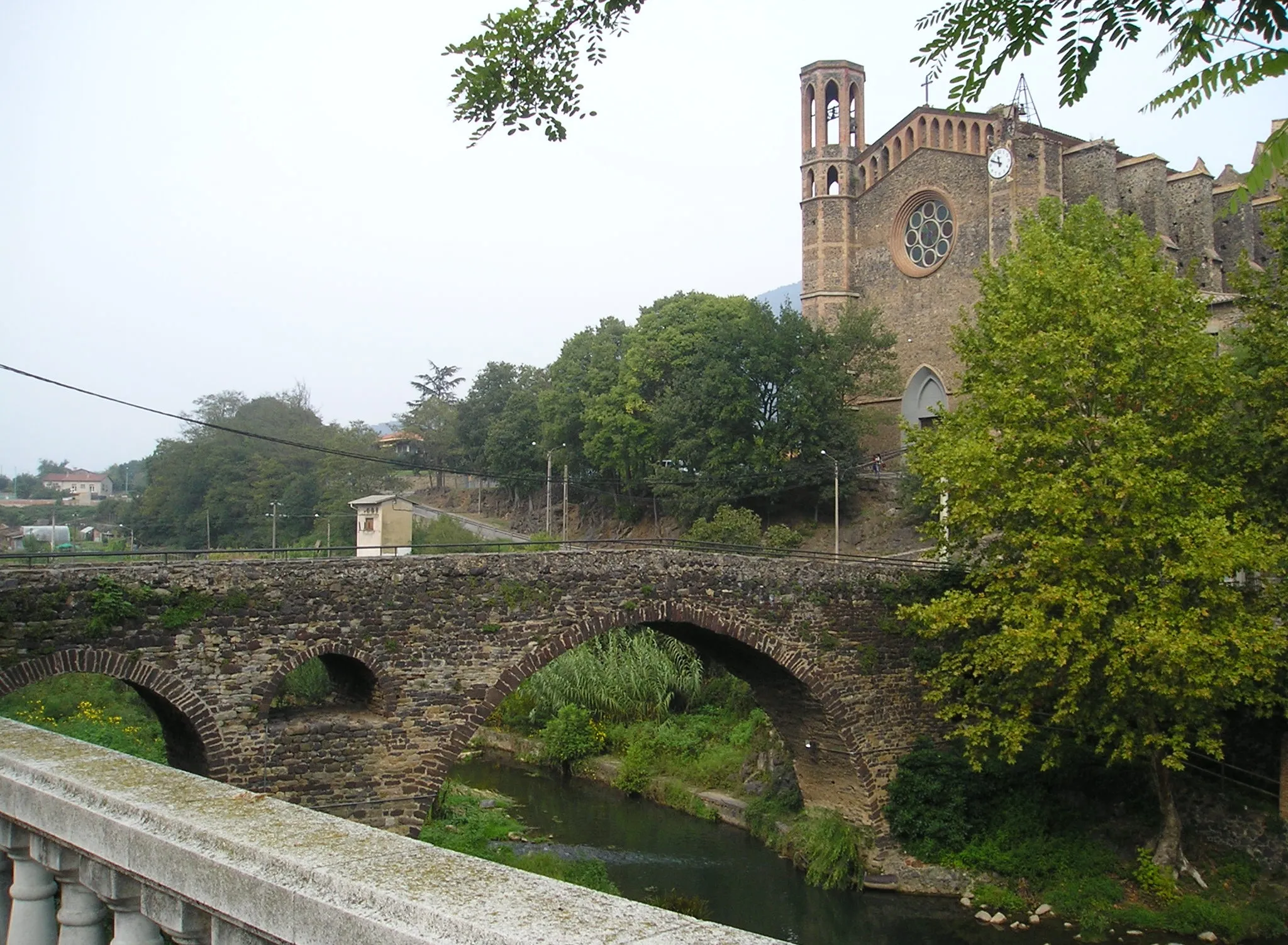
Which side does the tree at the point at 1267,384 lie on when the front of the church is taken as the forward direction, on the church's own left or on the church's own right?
on the church's own left

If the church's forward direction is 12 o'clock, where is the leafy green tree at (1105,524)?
The leafy green tree is roughly at 10 o'clock from the church.

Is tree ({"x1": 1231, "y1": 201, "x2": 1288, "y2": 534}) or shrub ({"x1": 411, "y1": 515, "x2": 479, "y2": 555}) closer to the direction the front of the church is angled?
the shrub

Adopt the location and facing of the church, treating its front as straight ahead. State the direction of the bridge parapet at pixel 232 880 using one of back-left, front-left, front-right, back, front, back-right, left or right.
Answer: front-left

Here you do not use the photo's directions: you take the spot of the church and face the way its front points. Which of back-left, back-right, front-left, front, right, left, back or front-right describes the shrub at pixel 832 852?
front-left

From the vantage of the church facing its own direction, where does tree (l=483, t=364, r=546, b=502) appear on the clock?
The tree is roughly at 2 o'clock from the church.

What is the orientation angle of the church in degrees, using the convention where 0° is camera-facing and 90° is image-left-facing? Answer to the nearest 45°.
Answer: approximately 45°

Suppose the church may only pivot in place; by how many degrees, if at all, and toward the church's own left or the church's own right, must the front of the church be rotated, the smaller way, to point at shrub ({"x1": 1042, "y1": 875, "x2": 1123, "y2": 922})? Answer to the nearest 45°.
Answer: approximately 45° to the church's own left

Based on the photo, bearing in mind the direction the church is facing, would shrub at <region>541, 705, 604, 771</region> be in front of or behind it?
in front
